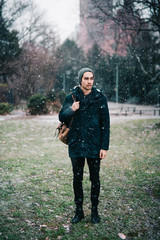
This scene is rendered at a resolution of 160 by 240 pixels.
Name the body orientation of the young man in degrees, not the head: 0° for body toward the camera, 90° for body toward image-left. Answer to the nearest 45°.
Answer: approximately 0°

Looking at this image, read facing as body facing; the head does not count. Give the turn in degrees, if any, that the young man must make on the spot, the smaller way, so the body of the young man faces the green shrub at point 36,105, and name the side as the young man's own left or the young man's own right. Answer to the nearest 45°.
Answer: approximately 180°

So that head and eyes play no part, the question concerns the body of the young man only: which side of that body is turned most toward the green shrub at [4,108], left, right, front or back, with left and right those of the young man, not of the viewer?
back
